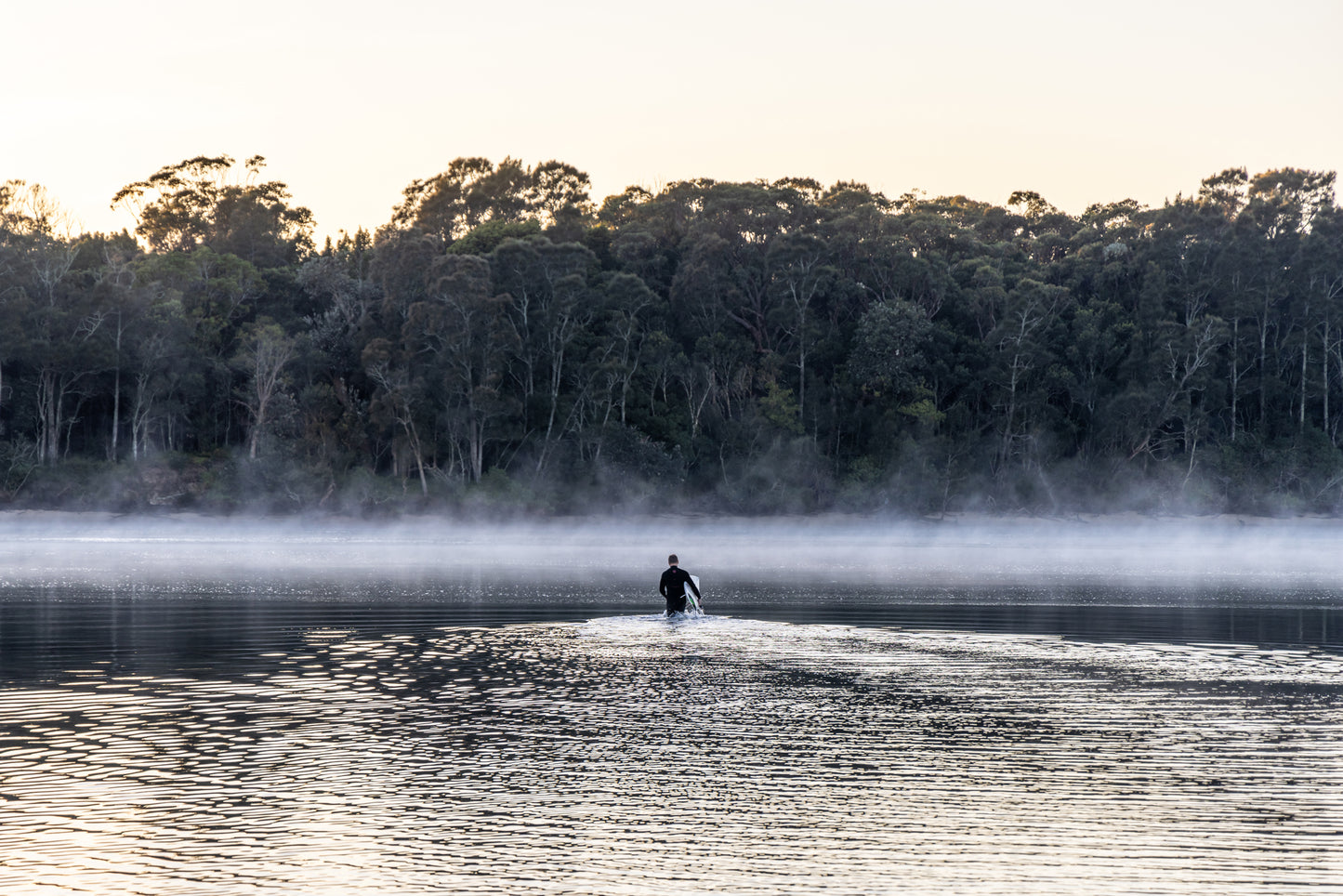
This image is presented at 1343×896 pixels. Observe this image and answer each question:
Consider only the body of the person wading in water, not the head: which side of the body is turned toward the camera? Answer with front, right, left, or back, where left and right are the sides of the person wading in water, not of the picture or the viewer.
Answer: back

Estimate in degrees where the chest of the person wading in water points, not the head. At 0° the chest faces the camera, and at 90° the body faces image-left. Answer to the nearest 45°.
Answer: approximately 180°
